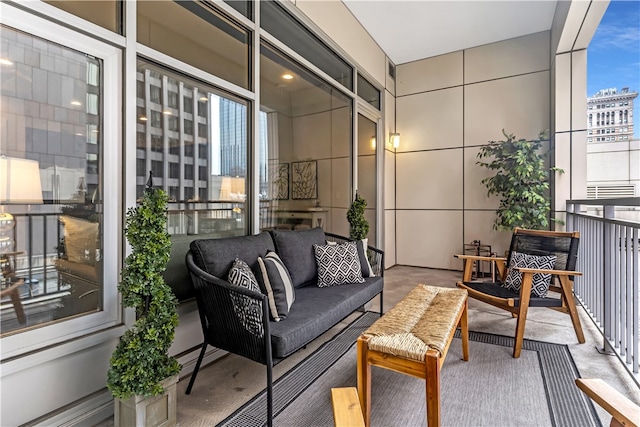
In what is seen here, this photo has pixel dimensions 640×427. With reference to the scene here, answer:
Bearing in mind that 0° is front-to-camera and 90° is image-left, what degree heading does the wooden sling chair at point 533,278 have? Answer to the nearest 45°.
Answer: approximately 45°

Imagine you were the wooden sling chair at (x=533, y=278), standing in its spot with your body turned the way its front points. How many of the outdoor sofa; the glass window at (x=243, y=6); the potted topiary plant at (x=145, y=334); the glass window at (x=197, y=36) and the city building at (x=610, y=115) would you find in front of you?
4

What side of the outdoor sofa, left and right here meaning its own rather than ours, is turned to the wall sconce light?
left

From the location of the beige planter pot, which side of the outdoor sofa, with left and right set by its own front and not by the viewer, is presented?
right

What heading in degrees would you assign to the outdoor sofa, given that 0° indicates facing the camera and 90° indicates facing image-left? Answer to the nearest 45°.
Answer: approximately 315°

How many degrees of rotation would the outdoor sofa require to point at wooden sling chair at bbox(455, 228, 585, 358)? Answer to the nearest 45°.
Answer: approximately 45° to its left

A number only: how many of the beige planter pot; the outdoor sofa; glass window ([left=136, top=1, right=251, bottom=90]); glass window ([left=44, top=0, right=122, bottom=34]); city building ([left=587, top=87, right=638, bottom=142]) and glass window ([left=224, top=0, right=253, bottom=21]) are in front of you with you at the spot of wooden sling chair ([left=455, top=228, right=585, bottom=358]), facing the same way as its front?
5
